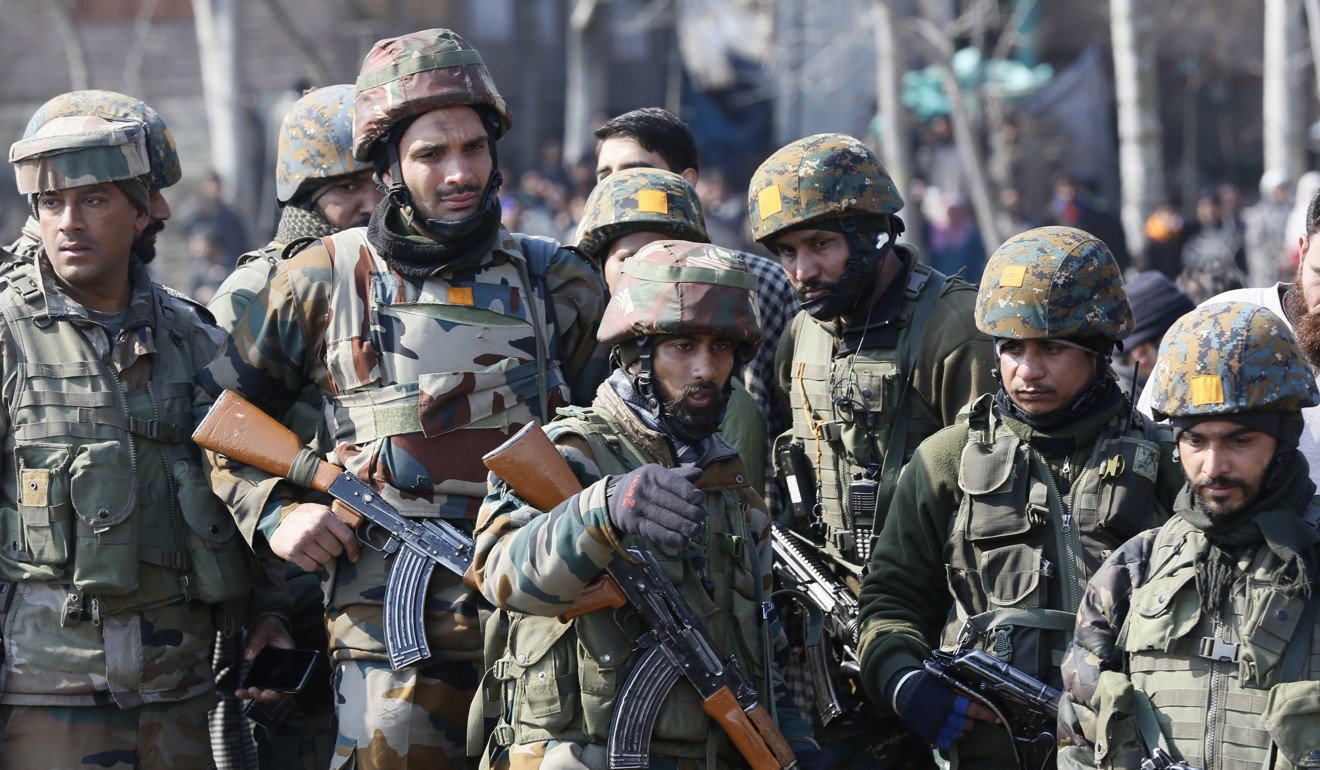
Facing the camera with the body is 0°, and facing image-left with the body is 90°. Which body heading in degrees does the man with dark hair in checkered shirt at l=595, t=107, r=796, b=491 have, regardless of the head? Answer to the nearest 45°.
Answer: approximately 45°

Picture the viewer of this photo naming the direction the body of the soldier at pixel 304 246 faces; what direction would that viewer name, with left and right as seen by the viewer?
facing the viewer and to the right of the viewer

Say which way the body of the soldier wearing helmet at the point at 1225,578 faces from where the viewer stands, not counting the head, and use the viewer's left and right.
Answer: facing the viewer

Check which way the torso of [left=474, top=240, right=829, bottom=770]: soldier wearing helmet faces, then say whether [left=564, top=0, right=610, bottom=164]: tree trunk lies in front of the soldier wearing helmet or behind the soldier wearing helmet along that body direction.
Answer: behind

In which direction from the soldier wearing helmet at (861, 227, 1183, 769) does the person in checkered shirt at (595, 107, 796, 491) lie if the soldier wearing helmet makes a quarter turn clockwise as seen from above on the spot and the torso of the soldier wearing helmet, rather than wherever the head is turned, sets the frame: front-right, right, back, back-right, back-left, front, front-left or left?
front-right

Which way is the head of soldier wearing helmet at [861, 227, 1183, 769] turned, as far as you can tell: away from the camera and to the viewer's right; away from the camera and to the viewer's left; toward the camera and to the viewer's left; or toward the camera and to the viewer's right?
toward the camera and to the viewer's left

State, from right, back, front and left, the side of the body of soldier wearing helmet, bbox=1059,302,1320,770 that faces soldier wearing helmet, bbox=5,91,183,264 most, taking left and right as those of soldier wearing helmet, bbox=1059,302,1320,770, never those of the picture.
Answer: right

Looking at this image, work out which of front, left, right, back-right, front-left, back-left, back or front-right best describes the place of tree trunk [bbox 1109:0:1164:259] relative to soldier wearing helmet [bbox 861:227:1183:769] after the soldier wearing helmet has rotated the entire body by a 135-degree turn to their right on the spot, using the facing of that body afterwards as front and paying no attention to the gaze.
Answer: front-right

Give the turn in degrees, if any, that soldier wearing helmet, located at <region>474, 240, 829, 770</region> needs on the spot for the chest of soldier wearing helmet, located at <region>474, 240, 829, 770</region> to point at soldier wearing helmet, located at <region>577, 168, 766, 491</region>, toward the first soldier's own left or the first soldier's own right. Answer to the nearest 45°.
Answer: approximately 135° to the first soldier's own left

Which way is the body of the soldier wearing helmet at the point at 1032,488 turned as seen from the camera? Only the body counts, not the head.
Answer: toward the camera

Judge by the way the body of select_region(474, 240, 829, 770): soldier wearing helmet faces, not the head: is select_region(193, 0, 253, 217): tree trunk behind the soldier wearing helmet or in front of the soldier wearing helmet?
behind

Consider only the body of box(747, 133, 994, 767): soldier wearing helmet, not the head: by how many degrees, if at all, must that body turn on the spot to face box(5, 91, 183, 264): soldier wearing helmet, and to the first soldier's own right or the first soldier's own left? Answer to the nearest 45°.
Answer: approximately 45° to the first soldier's own right
